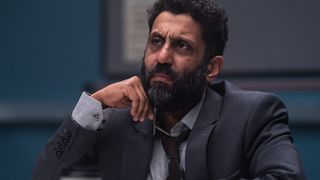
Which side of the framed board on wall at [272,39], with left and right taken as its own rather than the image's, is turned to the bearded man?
front

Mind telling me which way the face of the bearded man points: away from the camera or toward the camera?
toward the camera

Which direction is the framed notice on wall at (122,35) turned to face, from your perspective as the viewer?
facing the viewer

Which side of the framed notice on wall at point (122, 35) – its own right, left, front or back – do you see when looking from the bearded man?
front

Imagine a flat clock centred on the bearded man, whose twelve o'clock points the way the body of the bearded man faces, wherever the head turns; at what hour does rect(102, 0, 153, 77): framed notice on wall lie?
The framed notice on wall is roughly at 4 o'clock from the bearded man.

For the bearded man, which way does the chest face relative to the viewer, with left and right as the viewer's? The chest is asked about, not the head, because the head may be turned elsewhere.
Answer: facing the viewer and to the left of the viewer
